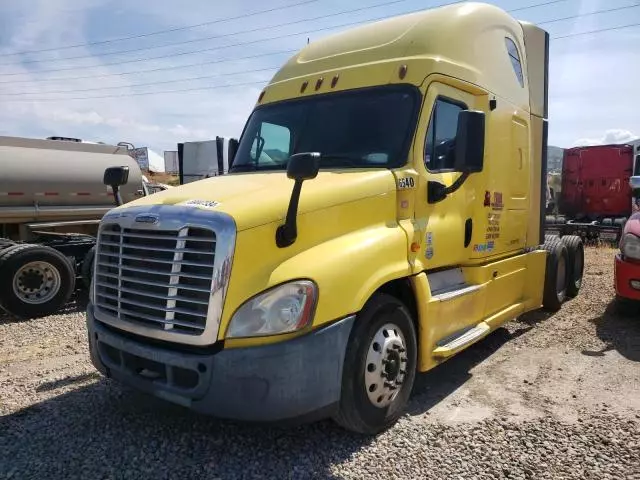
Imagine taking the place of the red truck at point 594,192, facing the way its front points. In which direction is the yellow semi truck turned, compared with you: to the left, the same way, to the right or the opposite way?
the opposite way

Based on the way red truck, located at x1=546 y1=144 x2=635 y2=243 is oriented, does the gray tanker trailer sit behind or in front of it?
behind

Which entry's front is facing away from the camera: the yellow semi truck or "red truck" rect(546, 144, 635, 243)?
the red truck

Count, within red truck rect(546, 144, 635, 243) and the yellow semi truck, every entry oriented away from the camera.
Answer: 1

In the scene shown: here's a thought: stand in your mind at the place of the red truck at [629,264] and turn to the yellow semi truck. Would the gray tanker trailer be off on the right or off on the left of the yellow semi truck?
right

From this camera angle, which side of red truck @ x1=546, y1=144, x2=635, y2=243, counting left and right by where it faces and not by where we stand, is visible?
back

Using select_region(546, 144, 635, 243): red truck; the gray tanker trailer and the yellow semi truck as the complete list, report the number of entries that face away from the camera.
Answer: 1

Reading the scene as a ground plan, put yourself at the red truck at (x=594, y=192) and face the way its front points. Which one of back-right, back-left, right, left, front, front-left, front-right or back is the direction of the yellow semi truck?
back

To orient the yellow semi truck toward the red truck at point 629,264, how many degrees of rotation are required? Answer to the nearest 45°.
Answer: approximately 180°

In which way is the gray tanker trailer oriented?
to the viewer's left

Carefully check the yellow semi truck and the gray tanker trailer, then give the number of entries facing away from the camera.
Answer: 0

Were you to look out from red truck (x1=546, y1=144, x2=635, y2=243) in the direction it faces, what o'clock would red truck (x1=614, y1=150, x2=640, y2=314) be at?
red truck (x1=614, y1=150, x2=640, y2=314) is roughly at 6 o'clock from red truck (x1=546, y1=144, x2=635, y2=243).
